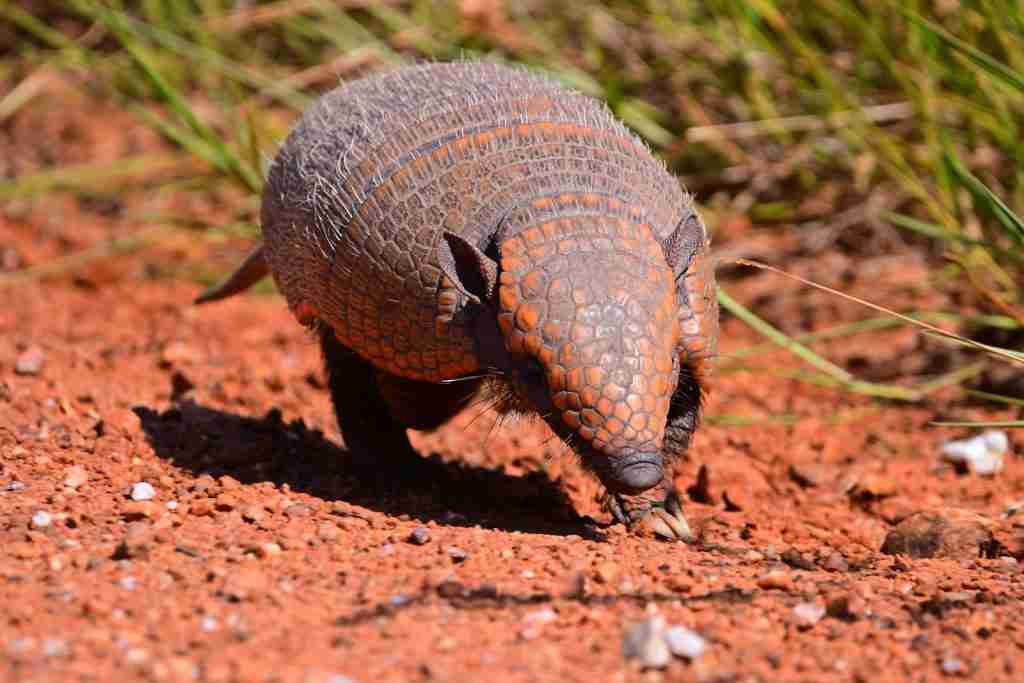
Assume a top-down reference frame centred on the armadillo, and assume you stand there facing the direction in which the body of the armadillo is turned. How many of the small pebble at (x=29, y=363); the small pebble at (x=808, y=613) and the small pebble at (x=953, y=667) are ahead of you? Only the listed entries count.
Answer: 2

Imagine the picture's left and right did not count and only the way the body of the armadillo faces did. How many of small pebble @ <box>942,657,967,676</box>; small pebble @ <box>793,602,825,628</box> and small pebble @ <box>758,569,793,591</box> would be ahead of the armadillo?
3

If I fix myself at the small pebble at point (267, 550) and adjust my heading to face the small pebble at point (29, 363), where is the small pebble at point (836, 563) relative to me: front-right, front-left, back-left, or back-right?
back-right

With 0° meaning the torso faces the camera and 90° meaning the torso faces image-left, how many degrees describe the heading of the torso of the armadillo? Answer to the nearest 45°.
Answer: approximately 315°

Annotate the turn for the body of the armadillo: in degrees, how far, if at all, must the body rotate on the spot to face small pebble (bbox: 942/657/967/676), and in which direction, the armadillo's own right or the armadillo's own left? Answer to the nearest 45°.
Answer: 0° — it already faces it

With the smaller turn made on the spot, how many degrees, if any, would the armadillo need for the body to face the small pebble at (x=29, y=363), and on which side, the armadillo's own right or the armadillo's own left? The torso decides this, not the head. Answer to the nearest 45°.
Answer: approximately 180°

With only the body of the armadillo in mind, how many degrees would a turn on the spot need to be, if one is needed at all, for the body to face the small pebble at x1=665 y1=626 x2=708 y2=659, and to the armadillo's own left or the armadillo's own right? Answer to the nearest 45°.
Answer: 0° — it already faces it

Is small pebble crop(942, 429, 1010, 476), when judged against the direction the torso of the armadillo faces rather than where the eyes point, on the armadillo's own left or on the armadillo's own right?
on the armadillo's own left
